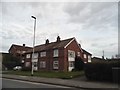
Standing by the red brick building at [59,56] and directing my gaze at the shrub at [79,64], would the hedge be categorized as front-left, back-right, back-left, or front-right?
front-right
